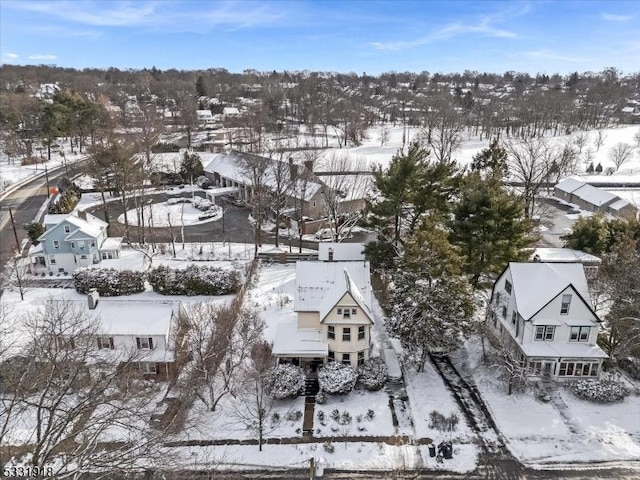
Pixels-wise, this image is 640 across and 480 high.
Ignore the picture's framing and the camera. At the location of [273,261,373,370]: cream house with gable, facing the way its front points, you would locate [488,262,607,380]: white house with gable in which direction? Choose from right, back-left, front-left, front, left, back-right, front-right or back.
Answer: left

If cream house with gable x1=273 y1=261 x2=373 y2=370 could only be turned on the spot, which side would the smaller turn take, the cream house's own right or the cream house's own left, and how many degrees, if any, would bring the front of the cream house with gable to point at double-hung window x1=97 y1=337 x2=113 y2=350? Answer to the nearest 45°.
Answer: approximately 90° to the cream house's own right

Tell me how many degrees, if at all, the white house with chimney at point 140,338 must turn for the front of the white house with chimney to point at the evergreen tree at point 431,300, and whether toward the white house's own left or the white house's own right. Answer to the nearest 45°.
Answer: approximately 90° to the white house's own left

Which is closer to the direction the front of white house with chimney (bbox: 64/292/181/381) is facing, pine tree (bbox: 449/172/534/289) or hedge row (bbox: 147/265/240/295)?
the pine tree

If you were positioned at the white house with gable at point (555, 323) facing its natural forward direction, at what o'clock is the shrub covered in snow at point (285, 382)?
The shrub covered in snow is roughly at 2 o'clock from the white house with gable.

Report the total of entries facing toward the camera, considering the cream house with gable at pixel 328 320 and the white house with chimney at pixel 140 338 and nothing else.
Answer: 2

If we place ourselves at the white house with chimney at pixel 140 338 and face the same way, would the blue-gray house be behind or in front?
behind

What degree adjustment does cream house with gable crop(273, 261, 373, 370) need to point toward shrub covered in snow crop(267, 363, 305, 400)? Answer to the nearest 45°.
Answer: approximately 45° to its right

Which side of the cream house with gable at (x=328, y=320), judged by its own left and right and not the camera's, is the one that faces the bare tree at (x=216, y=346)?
right

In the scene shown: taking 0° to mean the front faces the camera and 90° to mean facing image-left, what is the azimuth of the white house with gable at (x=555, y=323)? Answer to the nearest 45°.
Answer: approximately 0°

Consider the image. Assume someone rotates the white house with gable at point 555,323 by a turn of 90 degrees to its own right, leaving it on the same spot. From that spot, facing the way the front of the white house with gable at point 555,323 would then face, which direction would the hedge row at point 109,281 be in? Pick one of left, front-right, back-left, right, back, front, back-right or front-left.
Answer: front

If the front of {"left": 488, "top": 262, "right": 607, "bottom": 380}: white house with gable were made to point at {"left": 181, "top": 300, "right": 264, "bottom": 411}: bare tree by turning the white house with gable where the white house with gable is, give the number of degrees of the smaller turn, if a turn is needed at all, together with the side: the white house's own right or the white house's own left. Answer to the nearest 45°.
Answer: approximately 45° to the white house's own right
